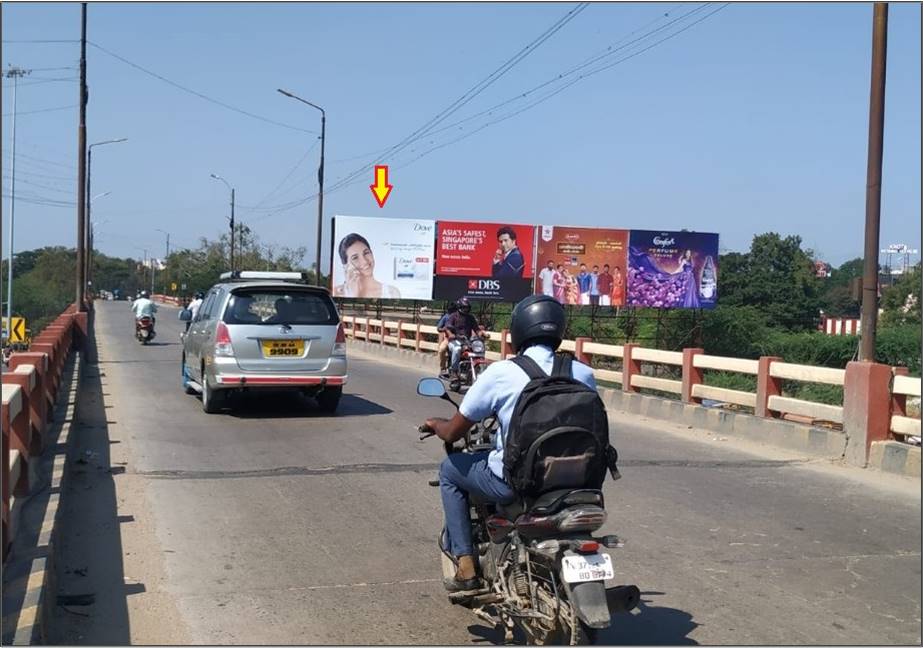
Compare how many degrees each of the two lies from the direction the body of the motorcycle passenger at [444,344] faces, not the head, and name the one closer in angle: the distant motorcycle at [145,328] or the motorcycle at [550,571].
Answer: the motorcycle

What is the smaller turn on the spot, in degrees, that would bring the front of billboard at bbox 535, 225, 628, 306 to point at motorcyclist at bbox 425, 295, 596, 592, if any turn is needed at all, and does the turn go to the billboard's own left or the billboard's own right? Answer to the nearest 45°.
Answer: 0° — it already faces them

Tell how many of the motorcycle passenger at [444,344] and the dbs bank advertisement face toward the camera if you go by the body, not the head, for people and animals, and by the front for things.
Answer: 2

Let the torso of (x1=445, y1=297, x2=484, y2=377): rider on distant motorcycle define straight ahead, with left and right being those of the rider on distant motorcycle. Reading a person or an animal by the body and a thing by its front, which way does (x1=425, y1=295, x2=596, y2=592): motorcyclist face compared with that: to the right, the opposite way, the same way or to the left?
the opposite way

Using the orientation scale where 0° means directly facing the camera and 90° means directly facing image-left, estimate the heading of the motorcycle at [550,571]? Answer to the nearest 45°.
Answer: approximately 135°

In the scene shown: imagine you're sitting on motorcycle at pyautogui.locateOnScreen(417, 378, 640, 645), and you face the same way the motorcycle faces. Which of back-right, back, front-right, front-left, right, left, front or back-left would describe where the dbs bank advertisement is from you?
front-right

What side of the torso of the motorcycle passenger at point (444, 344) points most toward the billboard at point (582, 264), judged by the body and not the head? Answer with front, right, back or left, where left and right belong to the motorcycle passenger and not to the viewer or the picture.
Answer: back

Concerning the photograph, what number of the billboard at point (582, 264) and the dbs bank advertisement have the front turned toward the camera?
2

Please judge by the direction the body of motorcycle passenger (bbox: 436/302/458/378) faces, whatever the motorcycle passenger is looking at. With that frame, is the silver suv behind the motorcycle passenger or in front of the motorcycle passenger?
in front

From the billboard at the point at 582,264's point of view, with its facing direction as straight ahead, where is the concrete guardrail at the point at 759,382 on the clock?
The concrete guardrail is roughly at 12 o'clock from the billboard.

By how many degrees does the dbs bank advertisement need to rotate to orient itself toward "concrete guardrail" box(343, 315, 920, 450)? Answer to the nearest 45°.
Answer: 0° — it already faces it

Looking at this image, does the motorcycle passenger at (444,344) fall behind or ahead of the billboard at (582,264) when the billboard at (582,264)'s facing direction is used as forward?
ahead

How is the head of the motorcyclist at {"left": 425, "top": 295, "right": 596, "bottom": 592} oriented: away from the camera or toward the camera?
away from the camera
